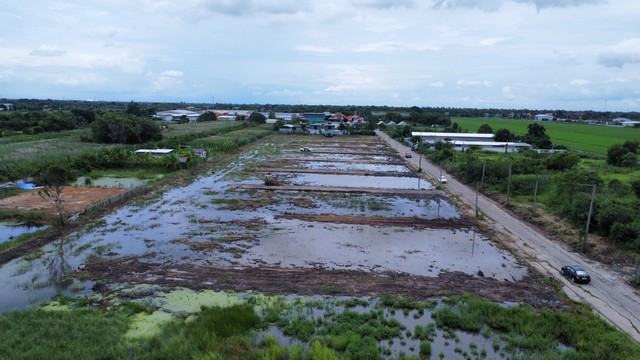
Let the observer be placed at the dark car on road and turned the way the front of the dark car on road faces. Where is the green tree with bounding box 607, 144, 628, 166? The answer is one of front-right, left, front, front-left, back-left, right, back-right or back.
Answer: front-right

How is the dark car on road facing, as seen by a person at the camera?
facing away from the viewer and to the left of the viewer

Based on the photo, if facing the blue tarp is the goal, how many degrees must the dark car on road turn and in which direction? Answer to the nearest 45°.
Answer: approximately 45° to its left

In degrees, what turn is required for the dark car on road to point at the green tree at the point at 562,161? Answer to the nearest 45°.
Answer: approximately 45° to its right

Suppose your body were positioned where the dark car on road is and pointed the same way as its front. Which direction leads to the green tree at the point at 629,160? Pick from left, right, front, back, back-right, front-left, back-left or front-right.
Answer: front-right
